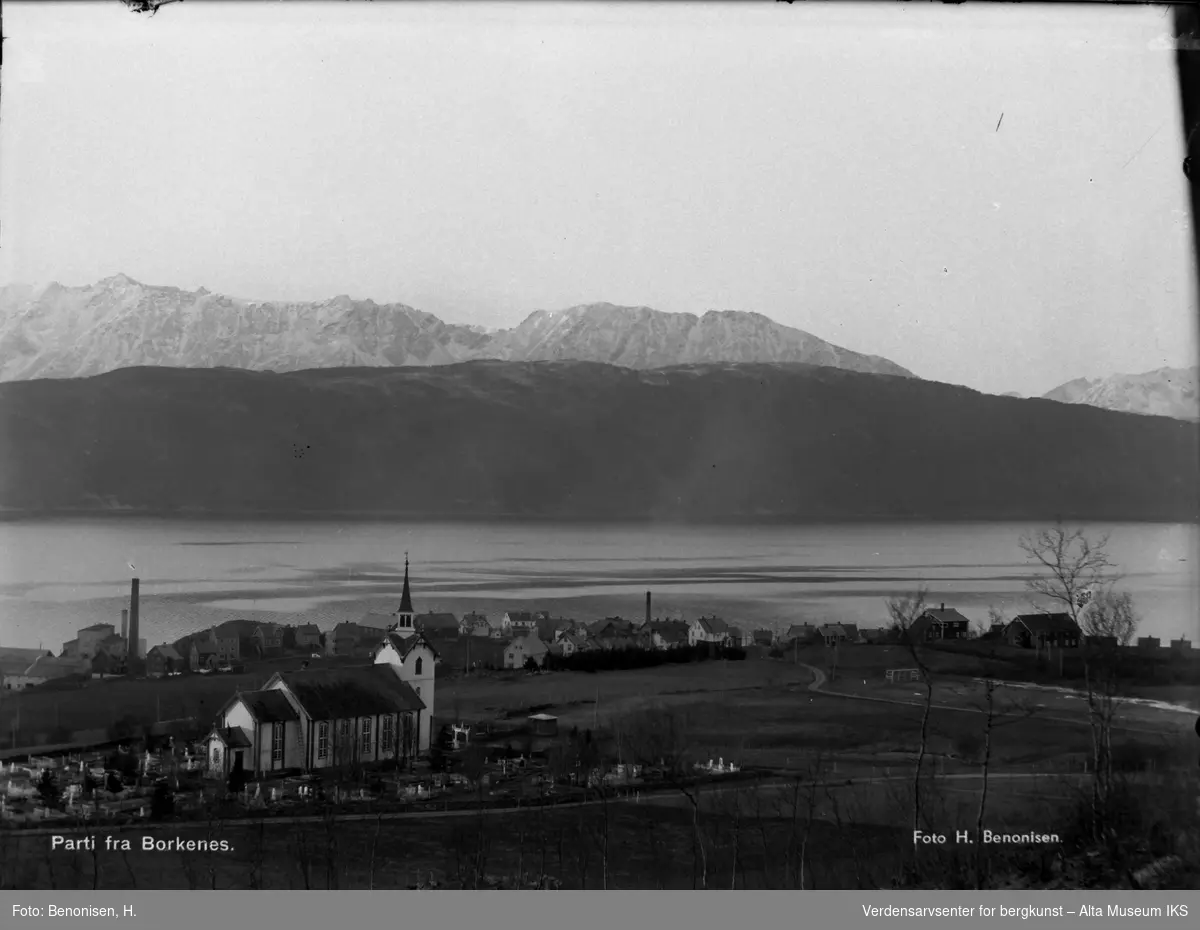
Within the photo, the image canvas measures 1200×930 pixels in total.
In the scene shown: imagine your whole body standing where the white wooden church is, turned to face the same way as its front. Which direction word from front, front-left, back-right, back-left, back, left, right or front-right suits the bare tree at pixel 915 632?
front-right

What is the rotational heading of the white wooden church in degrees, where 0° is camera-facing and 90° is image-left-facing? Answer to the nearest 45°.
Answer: approximately 225°
